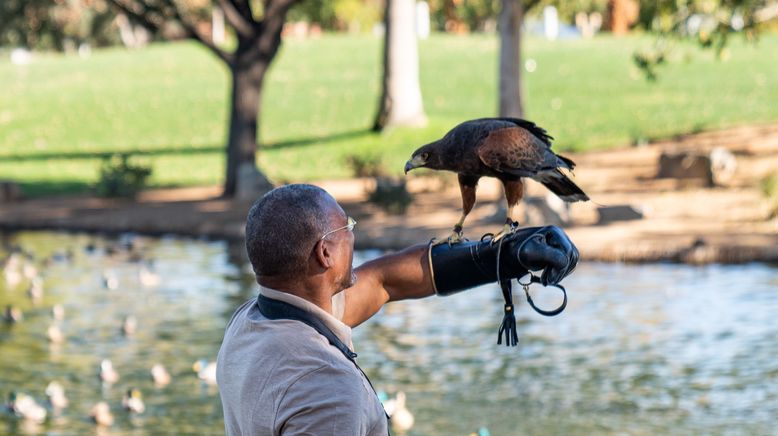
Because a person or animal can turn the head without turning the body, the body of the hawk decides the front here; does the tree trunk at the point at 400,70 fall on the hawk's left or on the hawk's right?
on the hawk's right

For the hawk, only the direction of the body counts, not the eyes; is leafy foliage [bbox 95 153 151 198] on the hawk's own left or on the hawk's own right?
on the hawk's own right

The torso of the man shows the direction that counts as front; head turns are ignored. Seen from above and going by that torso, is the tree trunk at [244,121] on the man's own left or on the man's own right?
on the man's own left

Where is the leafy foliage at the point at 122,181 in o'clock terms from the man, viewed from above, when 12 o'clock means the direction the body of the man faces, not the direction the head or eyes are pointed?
The leafy foliage is roughly at 10 o'clock from the man.

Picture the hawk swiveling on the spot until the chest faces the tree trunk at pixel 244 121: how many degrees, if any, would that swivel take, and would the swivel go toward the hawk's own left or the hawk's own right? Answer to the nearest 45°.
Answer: approximately 90° to the hawk's own right

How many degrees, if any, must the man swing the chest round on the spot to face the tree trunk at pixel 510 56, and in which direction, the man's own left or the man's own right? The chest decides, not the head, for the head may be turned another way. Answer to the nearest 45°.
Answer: approximately 45° to the man's own left

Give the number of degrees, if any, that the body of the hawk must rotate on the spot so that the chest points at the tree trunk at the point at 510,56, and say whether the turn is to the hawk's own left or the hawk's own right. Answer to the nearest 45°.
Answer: approximately 90° to the hawk's own right

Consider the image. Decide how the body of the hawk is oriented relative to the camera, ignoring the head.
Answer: to the viewer's left

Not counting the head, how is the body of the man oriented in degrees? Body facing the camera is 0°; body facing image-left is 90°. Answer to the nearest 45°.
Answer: approximately 225°

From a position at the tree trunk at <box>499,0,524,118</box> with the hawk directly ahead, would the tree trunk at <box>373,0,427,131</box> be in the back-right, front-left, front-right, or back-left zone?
back-right

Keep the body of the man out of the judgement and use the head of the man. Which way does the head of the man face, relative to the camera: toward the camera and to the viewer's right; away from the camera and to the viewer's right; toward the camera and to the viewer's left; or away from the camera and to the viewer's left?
away from the camera and to the viewer's right

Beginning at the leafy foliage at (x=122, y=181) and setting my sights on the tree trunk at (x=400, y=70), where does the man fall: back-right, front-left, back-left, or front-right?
back-right
